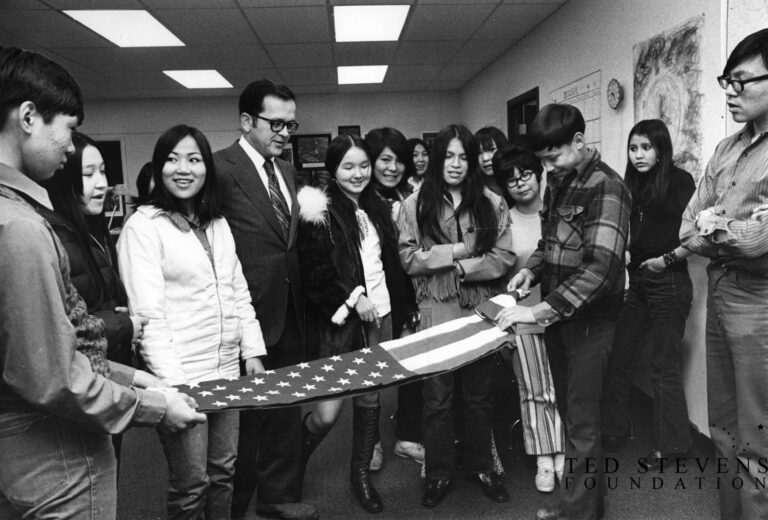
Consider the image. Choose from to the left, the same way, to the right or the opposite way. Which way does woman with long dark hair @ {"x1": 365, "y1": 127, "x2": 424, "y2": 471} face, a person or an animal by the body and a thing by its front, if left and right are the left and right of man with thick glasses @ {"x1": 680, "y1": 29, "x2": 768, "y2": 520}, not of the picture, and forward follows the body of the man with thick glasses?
to the left

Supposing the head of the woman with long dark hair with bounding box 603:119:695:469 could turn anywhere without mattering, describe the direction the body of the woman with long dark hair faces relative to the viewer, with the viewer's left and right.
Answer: facing the viewer and to the left of the viewer

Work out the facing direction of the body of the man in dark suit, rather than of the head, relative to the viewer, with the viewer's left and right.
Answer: facing the viewer and to the right of the viewer

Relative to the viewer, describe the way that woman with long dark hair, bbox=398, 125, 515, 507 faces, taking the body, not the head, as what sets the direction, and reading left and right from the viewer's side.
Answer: facing the viewer

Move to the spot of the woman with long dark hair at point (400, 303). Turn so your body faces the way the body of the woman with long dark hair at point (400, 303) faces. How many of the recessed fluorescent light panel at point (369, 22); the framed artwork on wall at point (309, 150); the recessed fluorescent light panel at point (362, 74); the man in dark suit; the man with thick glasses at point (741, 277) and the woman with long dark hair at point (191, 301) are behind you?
3

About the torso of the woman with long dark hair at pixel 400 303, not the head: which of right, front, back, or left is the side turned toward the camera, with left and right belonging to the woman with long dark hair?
front

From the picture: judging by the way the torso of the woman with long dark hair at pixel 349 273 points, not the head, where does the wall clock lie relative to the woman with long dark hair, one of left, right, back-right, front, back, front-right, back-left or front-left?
left

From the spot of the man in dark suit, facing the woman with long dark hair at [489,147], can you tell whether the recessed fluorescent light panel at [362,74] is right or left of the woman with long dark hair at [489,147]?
left

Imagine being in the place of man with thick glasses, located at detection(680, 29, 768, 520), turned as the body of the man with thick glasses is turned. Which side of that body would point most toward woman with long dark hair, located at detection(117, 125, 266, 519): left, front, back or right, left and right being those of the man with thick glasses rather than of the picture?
front

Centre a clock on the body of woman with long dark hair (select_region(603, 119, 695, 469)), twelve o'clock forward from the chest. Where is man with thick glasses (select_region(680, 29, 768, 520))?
The man with thick glasses is roughly at 10 o'clock from the woman with long dark hair.

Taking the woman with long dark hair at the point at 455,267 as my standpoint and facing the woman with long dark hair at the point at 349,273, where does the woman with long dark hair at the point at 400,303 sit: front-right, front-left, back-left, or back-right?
front-right

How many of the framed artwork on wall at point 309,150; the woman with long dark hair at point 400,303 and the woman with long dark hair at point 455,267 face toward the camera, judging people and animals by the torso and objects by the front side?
3

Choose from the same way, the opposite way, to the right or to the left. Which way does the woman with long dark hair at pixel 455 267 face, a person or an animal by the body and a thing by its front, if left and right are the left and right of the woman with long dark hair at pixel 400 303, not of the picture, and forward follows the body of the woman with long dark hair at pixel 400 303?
the same way

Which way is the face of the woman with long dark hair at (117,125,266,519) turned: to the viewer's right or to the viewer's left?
to the viewer's right

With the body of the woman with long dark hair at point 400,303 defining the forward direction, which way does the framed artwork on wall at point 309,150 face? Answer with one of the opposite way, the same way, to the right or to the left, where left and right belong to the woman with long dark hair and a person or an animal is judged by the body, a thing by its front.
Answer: the same way

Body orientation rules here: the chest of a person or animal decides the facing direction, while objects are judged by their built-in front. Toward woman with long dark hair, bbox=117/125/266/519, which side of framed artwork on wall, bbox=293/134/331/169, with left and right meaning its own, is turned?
front
